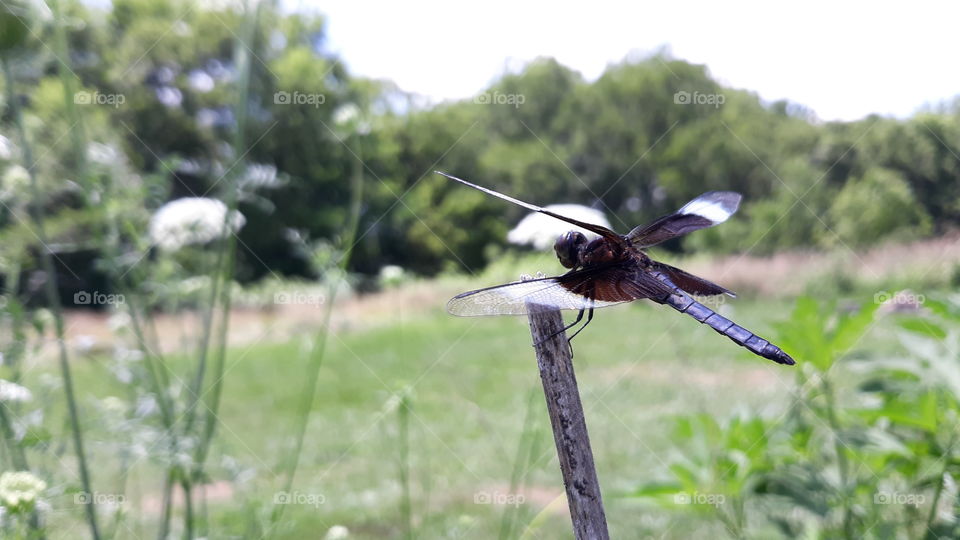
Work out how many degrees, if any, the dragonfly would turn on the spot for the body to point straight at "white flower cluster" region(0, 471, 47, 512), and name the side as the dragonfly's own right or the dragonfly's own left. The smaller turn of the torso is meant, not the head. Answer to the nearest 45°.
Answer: approximately 45° to the dragonfly's own left

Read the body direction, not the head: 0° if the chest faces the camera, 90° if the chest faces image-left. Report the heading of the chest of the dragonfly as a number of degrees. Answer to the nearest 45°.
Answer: approximately 135°

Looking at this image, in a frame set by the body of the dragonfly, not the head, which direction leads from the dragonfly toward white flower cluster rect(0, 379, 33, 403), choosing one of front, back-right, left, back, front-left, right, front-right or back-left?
front-left
